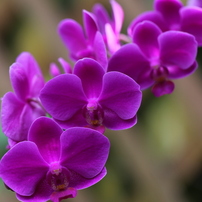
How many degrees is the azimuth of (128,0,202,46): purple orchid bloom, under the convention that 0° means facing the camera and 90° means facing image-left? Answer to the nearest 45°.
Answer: approximately 0°
